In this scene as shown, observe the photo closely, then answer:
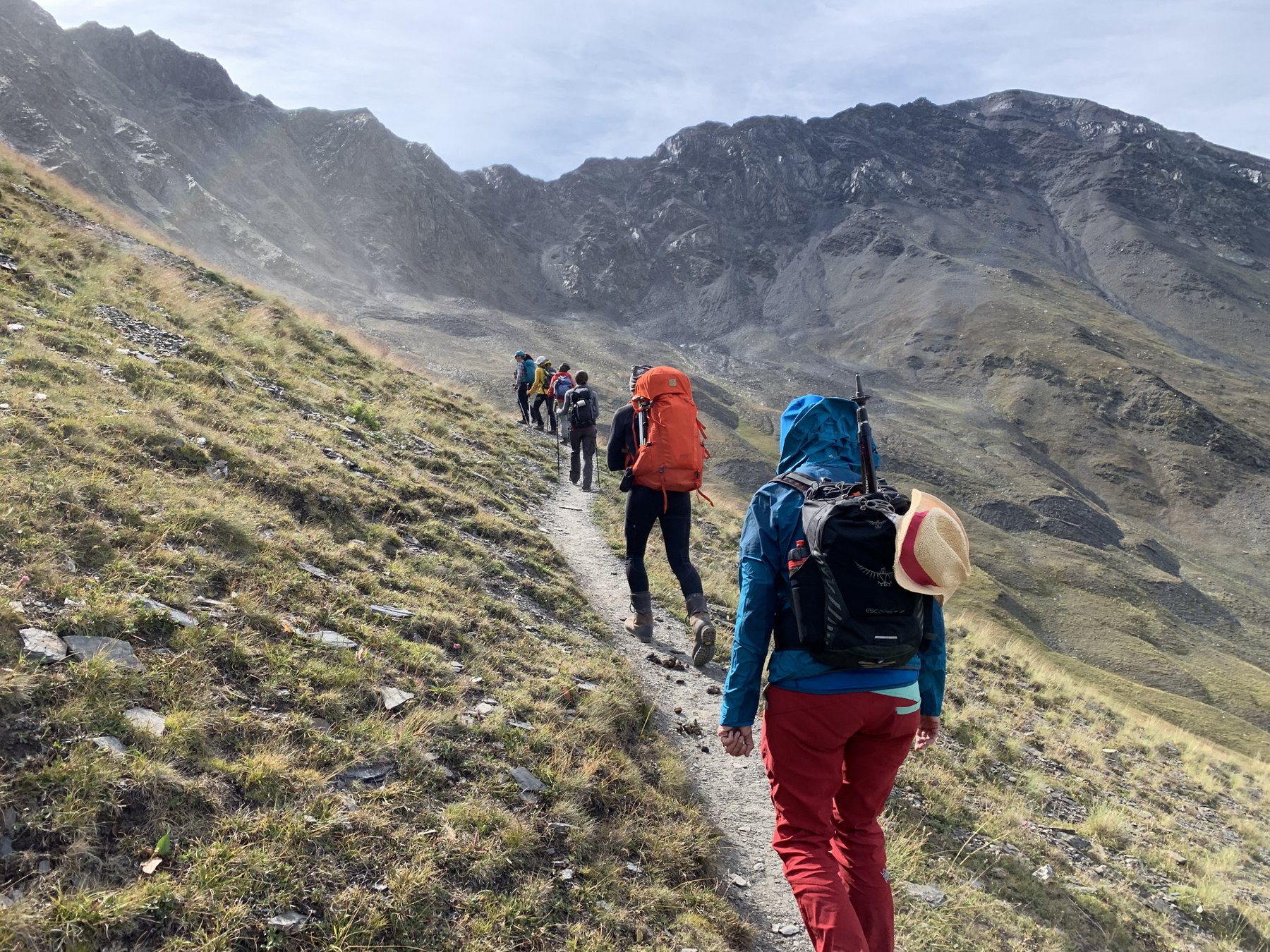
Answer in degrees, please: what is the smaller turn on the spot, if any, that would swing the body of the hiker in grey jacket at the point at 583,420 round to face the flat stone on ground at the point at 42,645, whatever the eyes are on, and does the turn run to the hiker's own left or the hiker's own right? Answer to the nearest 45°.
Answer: approximately 180°

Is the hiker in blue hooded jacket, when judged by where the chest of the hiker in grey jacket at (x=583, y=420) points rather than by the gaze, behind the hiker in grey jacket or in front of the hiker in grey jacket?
behind

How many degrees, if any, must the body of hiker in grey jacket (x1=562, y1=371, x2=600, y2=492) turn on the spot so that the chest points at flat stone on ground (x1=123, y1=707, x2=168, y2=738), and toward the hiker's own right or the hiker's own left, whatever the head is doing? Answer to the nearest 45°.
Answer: approximately 180°

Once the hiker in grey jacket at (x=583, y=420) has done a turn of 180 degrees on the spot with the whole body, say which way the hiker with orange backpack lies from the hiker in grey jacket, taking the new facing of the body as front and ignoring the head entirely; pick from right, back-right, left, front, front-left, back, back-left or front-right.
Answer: front

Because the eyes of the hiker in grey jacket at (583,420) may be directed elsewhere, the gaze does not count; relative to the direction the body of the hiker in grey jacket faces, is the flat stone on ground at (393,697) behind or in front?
behind

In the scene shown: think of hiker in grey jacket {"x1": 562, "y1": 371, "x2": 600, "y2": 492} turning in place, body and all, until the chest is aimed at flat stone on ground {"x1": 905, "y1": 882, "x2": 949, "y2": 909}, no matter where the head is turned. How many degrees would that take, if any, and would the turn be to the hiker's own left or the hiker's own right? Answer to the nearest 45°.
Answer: approximately 180°

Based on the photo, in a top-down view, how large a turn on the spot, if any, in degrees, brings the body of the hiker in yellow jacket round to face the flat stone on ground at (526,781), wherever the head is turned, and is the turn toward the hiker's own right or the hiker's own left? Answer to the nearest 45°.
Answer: approximately 135° to the hiker's own left

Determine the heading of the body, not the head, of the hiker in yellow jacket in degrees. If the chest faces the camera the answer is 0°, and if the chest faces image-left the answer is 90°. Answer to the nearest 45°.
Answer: approximately 135°

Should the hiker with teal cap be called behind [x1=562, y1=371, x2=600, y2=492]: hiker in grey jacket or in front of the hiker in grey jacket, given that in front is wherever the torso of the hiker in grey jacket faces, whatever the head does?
in front

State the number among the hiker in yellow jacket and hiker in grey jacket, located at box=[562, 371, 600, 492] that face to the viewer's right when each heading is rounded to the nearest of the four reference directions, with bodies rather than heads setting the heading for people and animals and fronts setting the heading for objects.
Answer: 0

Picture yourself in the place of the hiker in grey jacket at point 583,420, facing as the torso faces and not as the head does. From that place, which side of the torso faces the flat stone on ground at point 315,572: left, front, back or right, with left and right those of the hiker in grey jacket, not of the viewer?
back

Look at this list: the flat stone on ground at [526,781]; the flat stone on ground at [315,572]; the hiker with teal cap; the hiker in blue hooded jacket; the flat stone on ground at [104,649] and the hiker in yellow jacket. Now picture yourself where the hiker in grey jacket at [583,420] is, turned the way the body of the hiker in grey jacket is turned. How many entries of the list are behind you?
4

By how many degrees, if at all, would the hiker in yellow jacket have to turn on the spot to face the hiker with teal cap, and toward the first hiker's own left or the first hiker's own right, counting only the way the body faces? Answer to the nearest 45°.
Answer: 0° — they already face them

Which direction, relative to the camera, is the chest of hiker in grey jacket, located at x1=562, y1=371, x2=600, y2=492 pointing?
away from the camera
